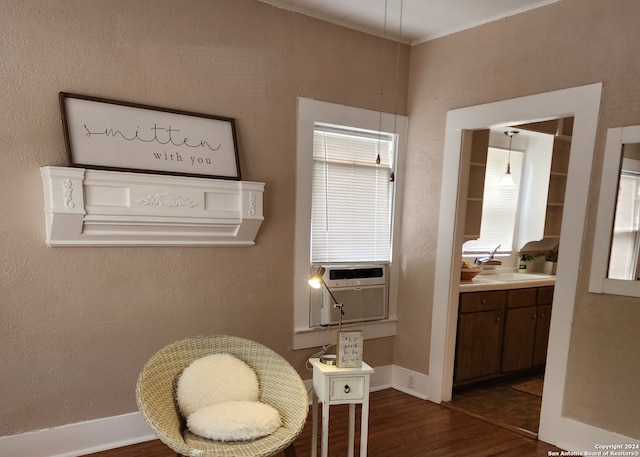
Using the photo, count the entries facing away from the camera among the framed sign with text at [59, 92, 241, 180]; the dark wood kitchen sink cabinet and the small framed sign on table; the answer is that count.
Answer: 0

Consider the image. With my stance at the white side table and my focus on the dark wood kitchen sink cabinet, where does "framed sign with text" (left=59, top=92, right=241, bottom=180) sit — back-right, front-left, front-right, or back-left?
back-left

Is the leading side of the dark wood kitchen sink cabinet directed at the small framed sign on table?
no

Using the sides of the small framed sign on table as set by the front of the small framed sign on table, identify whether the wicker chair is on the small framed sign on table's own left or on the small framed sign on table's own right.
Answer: on the small framed sign on table's own right

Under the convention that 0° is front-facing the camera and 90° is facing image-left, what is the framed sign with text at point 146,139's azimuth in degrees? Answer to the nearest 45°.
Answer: approximately 315°

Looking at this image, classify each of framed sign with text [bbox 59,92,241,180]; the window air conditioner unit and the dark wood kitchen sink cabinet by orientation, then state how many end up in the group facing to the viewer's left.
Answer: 0

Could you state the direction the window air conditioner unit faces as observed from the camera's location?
facing the viewer and to the right of the viewer

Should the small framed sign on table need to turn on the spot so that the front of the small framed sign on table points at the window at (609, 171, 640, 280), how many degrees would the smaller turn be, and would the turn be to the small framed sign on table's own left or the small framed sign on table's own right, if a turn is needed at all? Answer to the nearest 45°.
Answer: approximately 90° to the small framed sign on table's own left

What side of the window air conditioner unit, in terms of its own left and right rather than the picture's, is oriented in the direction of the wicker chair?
right

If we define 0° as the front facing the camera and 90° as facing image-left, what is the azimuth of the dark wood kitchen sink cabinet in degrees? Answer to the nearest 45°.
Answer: approximately 315°

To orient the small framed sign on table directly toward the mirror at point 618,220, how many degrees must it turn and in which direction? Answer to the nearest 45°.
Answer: approximately 90° to its left

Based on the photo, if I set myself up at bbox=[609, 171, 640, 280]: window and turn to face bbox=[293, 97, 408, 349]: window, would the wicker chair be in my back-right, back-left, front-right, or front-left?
front-left

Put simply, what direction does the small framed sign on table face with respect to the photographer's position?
facing the viewer

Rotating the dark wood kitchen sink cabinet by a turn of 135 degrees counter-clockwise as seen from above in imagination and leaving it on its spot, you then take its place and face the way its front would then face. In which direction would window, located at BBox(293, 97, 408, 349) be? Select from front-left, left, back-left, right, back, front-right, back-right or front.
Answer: back-left
